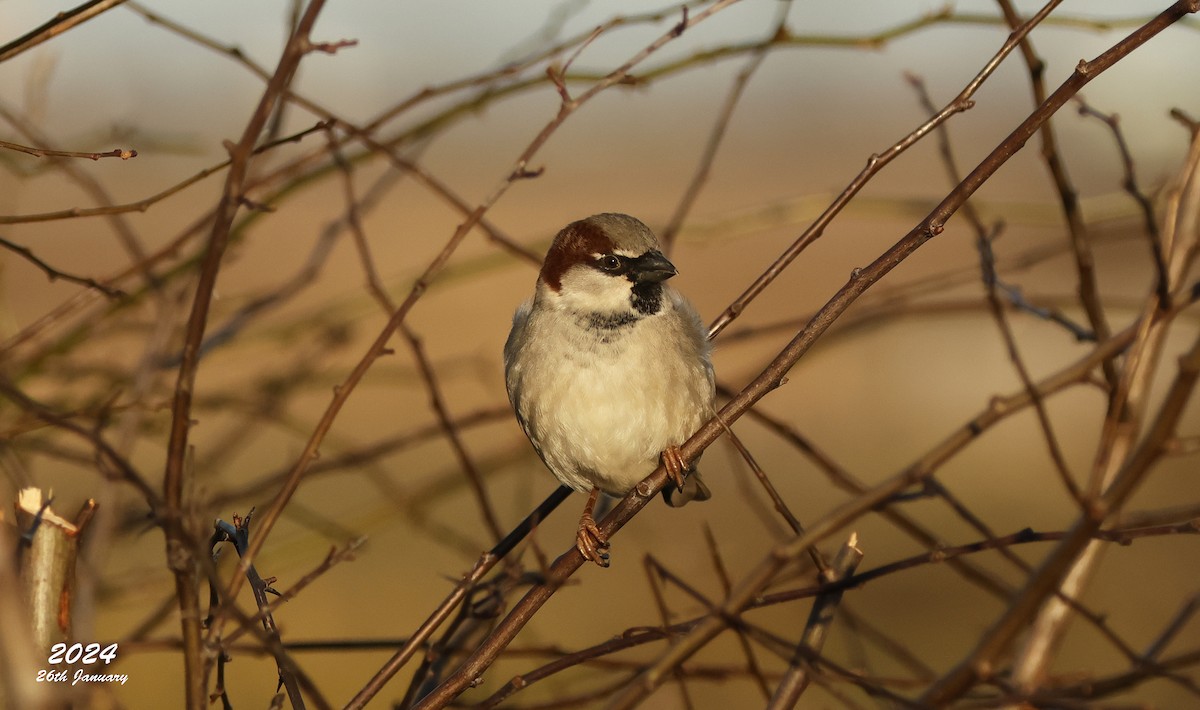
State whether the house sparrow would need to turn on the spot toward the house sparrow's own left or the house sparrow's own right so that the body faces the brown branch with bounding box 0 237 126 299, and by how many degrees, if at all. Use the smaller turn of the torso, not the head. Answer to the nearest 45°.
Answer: approximately 45° to the house sparrow's own right

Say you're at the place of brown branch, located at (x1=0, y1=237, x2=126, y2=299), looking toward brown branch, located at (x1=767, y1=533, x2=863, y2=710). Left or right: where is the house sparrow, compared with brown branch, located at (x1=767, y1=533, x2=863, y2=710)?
left

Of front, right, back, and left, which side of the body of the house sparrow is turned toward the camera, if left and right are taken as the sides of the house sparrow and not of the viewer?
front
